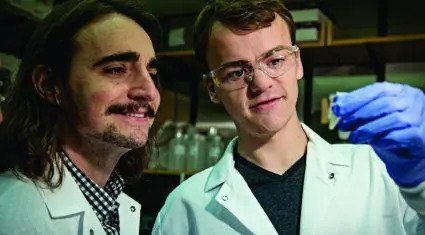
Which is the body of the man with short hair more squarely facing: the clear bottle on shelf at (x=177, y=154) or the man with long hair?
the man with long hair

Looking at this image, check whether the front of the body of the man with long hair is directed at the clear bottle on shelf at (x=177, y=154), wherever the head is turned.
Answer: no

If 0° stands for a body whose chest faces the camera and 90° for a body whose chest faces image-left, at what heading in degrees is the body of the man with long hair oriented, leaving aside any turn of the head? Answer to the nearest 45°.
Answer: approximately 315°

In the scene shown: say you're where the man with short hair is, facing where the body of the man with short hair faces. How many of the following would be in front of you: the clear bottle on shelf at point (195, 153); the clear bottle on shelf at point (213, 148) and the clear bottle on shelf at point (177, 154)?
0

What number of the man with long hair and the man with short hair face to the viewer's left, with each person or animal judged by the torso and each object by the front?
0

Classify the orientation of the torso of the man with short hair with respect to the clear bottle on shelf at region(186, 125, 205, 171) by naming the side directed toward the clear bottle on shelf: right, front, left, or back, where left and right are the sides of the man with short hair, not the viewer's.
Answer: back

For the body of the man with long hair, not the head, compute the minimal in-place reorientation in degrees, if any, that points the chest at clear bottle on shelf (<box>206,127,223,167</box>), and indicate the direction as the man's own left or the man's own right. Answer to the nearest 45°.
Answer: approximately 90° to the man's own left

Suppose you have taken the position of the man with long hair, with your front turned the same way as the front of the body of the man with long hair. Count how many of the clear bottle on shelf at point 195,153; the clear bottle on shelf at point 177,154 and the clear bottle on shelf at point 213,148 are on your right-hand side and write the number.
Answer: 0

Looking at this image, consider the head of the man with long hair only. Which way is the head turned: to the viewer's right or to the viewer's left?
to the viewer's right

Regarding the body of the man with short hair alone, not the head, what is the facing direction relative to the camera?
toward the camera

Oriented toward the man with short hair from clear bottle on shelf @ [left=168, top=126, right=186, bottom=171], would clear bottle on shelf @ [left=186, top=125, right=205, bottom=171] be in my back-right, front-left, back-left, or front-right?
front-left

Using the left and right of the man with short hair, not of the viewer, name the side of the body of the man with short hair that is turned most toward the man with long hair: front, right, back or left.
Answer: right

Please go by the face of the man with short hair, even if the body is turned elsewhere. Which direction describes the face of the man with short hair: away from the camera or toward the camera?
toward the camera

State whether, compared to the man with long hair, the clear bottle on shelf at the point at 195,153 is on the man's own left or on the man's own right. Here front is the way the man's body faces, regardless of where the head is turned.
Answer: on the man's own left

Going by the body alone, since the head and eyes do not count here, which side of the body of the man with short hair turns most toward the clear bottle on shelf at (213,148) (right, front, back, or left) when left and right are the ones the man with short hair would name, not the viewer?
back
